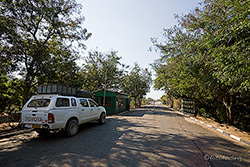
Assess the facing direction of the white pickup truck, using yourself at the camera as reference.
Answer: facing away from the viewer and to the right of the viewer

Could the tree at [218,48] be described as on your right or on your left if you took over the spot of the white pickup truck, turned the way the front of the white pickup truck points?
on your right

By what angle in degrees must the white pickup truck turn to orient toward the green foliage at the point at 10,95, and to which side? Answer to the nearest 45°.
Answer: approximately 90° to its left

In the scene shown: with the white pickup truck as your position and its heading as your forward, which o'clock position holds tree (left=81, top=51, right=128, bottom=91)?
The tree is roughly at 11 o'clock from the white pickup truck.
